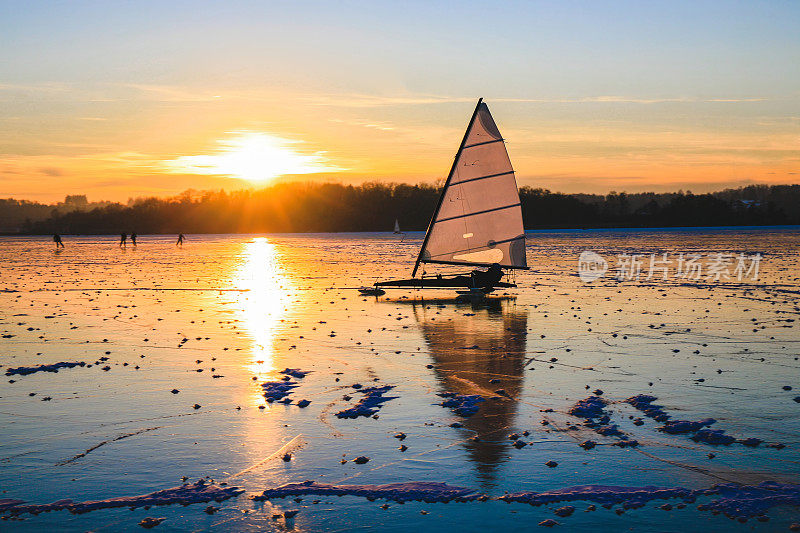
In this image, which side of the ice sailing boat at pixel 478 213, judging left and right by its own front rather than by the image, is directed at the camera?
left
